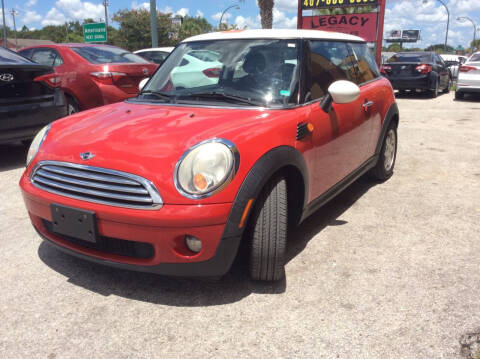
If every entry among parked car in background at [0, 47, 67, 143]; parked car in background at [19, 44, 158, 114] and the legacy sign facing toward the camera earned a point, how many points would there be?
1

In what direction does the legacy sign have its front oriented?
toward the camera

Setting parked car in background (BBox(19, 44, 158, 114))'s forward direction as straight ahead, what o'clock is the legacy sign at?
The legacy sign is roughly at 3 o'clock from the parked car in background.

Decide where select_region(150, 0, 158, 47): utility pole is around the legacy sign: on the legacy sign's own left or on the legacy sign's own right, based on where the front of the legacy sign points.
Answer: on the legacy sign's own right

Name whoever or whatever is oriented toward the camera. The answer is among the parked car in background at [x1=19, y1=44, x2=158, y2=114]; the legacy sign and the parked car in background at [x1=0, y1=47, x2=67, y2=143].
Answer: the legacy sign

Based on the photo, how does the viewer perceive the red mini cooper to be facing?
facing the viewer and to the left of the viewer

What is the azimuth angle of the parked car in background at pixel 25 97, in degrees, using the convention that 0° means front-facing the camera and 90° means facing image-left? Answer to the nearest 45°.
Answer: approximately 135°

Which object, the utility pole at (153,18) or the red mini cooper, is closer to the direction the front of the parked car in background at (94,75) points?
the utility pole

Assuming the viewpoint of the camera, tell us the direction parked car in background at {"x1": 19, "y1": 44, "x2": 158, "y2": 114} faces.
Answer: facing away from the viewer and to the left of the viewer

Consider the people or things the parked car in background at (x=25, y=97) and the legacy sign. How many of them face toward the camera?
1

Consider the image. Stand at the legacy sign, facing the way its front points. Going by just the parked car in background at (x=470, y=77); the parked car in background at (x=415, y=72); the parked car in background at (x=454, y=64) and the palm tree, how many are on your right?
1

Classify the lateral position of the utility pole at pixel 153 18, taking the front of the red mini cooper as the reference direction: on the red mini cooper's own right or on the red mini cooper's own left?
on the red mini cooper's own right

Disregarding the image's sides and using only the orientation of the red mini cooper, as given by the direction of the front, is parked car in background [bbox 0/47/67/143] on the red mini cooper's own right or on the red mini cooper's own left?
on the red mini cooper's own right

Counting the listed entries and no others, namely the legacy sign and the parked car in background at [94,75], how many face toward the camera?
1
